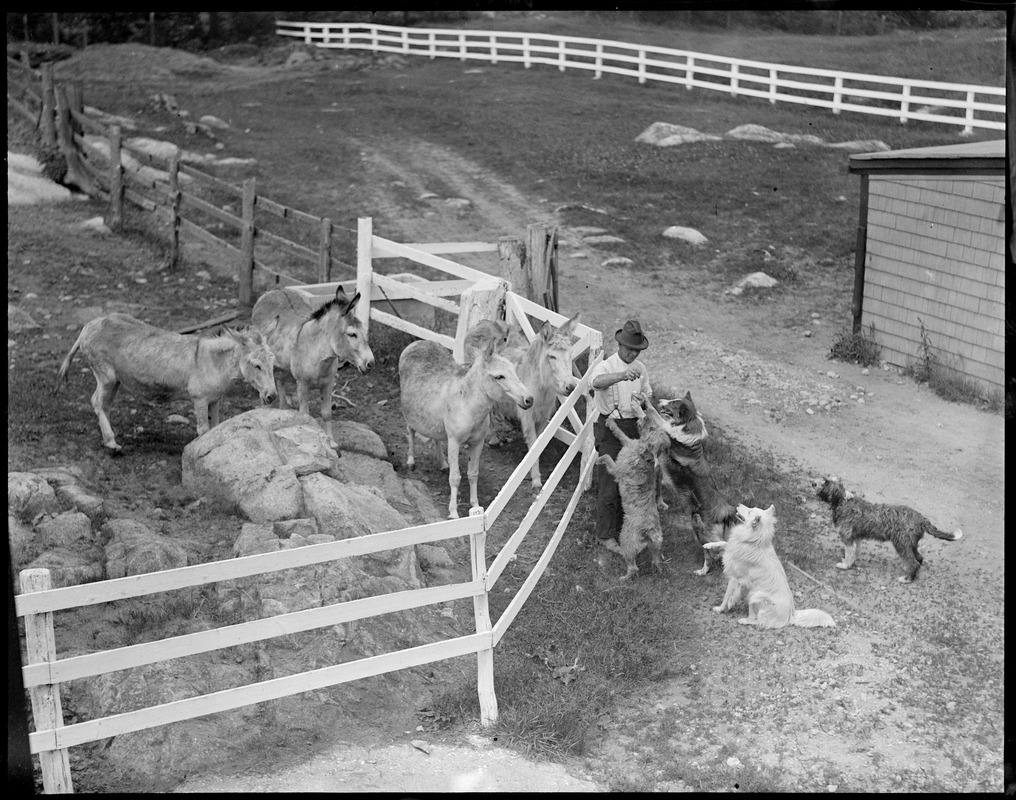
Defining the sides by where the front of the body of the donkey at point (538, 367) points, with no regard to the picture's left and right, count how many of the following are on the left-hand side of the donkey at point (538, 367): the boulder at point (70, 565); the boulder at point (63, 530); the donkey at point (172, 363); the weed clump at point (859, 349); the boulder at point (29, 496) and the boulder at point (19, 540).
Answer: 1

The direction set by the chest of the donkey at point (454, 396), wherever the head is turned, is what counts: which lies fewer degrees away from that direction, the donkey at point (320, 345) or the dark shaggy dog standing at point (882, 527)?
the dark shaggy dog standing

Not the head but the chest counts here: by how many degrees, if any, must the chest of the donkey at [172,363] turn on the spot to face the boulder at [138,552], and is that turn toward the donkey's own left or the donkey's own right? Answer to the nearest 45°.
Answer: approximately 90° to the donkey's own right

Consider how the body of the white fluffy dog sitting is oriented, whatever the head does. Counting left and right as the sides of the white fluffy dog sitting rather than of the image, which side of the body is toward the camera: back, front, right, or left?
left

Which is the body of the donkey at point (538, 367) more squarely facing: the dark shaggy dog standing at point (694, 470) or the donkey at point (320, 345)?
the dark shaggy dog standing

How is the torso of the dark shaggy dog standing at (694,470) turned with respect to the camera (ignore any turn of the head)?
to the viewer's left

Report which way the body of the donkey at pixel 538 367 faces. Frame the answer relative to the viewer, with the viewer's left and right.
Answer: facing the viewer and to the right of the viewer

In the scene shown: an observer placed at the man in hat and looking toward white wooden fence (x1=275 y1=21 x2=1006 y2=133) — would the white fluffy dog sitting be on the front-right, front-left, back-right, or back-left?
back-right

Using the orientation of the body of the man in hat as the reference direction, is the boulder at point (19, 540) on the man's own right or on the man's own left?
on the man's own right

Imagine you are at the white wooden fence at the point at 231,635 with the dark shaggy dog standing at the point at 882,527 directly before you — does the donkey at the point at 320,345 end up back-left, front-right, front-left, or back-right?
front-left

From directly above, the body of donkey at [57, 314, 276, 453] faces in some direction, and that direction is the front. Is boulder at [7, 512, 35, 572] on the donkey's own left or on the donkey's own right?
on the donkey's own right

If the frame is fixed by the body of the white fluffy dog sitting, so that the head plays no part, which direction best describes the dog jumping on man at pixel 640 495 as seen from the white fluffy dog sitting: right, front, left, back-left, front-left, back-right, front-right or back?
front-right

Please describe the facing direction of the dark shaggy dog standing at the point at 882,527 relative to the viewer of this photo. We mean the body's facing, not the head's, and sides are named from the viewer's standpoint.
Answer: facing to the left of the viewer

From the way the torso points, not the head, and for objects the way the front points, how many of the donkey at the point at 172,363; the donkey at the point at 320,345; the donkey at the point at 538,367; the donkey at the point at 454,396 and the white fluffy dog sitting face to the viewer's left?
1

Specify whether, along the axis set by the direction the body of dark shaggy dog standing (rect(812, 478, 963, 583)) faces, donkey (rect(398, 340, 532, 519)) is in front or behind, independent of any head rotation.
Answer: in front

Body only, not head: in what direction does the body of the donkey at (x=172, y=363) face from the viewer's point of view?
to the viewer's right

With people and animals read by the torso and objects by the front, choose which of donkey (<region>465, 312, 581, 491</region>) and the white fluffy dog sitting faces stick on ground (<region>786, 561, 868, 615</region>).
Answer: the donkey
